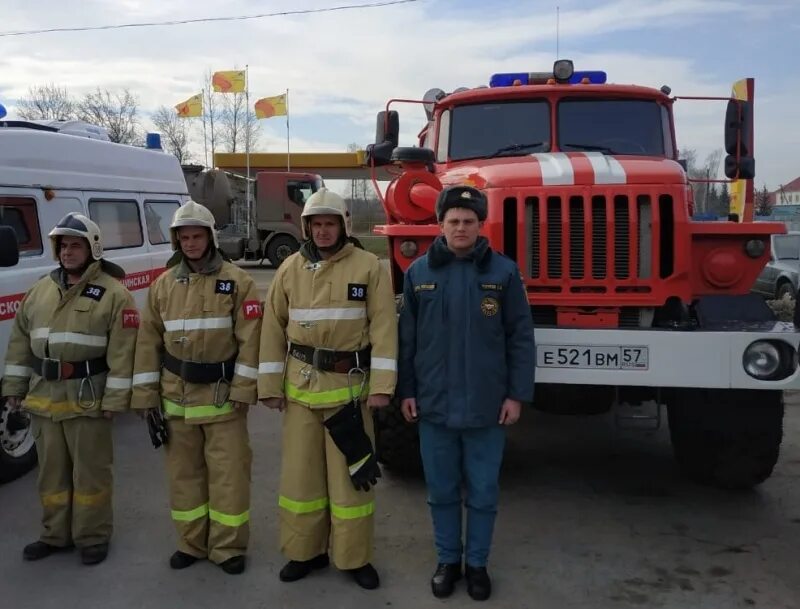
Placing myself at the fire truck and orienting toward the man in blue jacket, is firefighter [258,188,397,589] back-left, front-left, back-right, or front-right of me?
front-right

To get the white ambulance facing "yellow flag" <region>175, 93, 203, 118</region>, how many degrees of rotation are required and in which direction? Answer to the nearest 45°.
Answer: approximately 135° to its right

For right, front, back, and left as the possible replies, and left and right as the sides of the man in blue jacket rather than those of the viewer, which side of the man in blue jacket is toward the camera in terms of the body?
front

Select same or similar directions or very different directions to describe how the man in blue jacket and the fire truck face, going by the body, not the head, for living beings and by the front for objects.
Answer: same or similar directions

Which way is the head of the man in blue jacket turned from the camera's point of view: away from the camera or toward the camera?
toward the camera

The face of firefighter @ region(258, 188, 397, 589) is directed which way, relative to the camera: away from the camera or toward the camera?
toward the camera

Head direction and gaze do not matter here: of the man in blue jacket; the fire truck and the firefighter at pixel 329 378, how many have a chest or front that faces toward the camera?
3

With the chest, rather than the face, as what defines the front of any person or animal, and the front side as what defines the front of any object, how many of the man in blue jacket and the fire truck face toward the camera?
2

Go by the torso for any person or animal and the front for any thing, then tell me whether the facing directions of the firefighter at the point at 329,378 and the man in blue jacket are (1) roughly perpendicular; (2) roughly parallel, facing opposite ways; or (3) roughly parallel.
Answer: roughly parallel

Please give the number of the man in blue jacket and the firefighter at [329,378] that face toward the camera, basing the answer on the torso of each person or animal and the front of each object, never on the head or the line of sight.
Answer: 2

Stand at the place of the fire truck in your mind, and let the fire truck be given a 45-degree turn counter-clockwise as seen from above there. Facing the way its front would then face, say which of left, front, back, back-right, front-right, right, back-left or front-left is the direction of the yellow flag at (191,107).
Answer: back

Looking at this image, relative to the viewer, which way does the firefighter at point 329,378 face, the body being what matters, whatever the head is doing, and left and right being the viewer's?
facing the viewer

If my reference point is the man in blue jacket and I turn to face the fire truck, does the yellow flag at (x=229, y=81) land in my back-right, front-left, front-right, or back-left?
front-left
